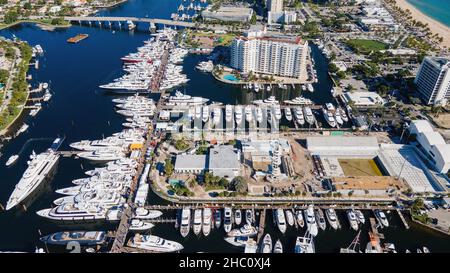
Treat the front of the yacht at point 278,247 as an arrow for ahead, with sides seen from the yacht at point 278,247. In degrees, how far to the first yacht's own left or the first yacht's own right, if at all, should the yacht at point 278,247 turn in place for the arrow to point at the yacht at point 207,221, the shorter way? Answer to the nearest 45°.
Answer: approximately 90° to the first yacht's own left

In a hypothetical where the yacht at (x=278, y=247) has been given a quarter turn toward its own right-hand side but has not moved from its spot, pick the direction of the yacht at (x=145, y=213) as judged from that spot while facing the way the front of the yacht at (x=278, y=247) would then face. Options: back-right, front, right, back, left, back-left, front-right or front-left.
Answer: back

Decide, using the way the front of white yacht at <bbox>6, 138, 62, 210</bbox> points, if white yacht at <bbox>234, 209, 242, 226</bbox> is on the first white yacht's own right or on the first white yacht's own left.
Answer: on the first white yacht's own left

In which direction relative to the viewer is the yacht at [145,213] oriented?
to the viewer's right

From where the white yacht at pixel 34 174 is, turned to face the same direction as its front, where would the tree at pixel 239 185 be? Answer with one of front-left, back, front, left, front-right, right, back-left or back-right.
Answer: left

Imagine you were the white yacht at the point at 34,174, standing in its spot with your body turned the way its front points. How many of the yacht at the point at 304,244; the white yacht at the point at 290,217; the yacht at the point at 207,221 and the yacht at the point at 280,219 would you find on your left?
4

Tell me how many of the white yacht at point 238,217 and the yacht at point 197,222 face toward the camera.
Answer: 2

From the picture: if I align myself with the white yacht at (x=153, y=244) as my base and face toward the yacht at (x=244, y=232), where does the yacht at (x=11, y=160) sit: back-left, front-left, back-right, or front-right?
back-left

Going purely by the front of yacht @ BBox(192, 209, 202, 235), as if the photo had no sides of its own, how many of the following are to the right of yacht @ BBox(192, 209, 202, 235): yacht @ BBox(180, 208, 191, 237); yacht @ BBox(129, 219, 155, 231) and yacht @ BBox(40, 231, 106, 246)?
3

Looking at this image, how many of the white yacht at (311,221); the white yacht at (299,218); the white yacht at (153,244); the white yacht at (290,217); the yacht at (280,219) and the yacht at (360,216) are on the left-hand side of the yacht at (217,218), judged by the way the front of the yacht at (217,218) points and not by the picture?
5

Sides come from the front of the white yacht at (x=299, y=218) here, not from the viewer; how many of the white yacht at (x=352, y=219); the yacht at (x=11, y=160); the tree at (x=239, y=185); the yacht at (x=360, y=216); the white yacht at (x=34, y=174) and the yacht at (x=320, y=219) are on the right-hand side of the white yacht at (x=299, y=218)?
3

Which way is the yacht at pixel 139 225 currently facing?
to the viewer's right

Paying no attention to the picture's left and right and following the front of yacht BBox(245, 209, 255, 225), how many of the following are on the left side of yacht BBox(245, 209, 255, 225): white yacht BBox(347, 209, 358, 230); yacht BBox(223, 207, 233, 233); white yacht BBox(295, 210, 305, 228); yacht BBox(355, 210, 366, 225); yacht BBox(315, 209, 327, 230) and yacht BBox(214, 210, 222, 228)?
4
